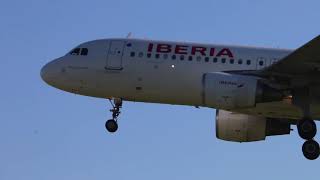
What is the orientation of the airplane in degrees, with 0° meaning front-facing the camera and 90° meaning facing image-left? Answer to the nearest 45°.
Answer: approximately 90°
